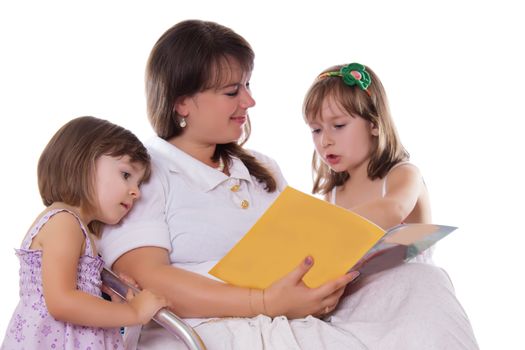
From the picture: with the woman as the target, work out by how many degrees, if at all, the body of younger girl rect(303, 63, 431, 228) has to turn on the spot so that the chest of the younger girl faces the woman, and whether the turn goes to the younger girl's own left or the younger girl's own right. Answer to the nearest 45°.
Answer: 0° — they already face them

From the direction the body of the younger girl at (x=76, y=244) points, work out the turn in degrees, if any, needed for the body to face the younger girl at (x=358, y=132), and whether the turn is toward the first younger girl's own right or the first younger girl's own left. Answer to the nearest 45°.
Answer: approximately 45° to the first younger girl's own left

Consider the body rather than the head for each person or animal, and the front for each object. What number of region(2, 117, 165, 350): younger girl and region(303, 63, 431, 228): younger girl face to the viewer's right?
1

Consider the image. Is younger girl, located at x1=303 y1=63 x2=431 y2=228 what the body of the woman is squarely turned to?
no

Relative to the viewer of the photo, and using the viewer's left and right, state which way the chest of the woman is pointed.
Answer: facing the viewer and to the right of the viewer

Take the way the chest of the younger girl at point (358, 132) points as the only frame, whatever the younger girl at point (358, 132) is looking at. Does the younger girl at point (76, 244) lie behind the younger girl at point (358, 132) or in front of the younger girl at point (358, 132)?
in front

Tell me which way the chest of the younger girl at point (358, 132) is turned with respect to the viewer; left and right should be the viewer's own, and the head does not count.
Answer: facing the viewer and to the left of the viewer

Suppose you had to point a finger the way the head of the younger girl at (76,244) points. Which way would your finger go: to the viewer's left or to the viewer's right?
to the viewer's right

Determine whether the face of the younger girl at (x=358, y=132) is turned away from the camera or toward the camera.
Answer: toward the camera

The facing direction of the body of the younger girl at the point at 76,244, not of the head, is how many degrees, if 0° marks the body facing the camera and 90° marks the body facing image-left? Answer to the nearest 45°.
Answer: approximately 270°
